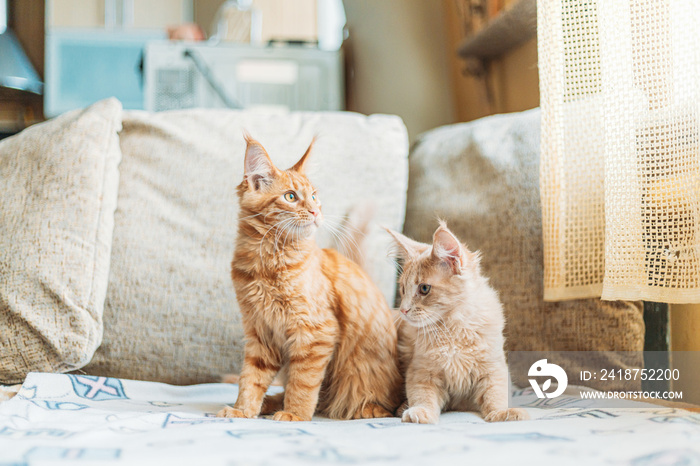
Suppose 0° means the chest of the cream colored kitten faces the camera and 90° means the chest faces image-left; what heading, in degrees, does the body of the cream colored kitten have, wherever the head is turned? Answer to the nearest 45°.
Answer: approximately 0°

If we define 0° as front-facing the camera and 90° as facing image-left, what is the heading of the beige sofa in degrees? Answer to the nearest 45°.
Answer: approximately 0°

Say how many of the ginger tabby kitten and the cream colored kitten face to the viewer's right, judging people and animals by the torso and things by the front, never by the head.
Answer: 0

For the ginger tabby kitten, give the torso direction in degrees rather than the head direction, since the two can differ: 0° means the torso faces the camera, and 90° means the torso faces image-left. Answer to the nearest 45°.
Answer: approximately 45°

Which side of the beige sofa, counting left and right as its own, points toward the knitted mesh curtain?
left
